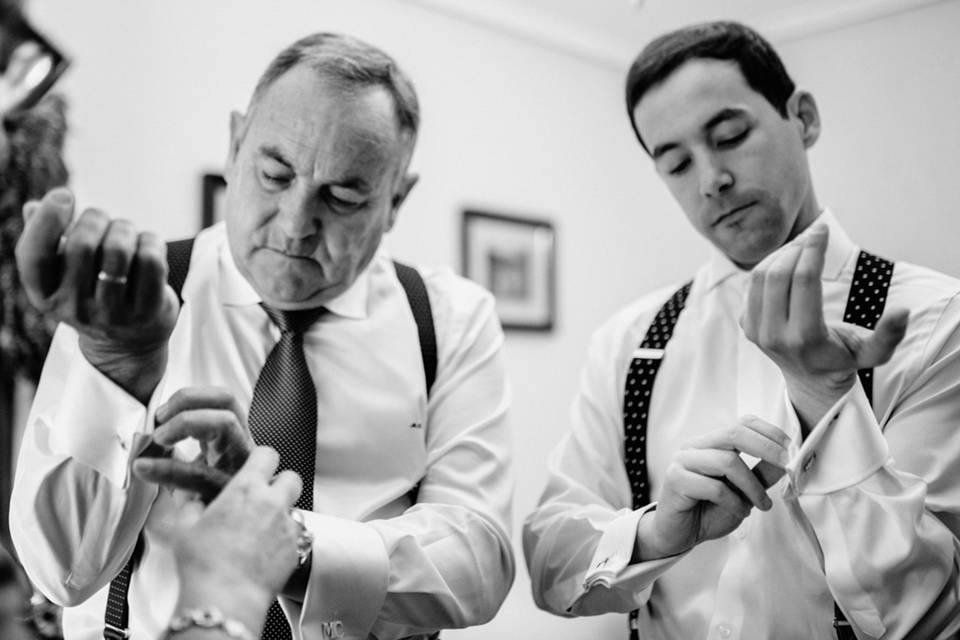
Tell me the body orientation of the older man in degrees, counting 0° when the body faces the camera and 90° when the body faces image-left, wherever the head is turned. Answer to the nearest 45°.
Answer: approximately 0°

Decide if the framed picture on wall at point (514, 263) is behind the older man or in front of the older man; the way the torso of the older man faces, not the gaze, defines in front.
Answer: behind

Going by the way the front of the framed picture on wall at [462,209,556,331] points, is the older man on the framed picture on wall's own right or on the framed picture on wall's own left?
on the framed picture on wall's own right
